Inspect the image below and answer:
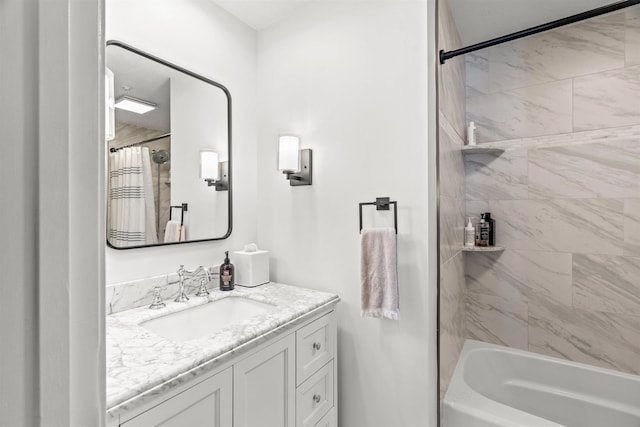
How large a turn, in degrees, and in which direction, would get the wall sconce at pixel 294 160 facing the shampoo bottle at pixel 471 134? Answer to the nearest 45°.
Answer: approximately 135° to its left

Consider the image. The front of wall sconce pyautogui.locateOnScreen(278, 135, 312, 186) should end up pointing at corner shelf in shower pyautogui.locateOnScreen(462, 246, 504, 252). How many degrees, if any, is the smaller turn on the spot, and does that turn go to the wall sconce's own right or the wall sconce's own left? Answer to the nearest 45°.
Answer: approximately 135° to the wall sconce's own left

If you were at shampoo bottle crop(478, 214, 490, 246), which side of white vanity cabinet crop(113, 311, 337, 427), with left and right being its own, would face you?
left

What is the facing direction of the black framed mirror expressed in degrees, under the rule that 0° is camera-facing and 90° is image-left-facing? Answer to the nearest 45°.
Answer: approximately 315°
